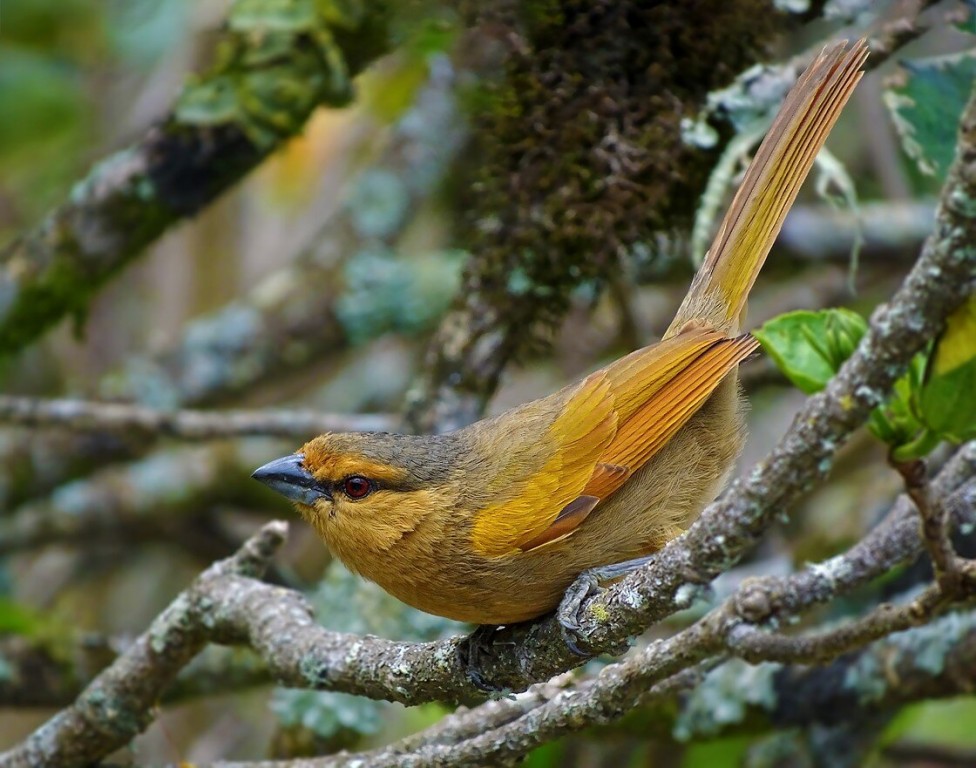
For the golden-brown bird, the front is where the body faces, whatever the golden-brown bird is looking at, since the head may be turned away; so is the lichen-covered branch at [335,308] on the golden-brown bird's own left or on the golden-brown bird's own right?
on the golden-brown bird's own right

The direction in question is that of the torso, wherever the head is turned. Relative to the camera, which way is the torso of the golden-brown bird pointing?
to the viewer's left

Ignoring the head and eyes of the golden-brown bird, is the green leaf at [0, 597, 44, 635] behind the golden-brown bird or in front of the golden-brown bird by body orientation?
in front

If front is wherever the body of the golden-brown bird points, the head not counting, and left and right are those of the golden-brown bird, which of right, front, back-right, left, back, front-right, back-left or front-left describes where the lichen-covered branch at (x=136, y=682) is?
front

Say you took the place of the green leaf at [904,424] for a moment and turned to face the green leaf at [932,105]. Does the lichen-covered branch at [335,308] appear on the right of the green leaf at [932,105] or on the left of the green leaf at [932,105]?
left

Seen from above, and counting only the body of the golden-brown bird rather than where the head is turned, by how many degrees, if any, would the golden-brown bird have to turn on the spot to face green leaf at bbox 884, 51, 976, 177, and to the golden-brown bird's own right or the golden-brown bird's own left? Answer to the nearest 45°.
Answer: approximately 180°
